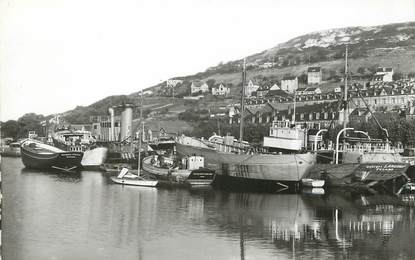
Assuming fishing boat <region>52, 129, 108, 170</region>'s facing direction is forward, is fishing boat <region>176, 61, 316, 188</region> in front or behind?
behind

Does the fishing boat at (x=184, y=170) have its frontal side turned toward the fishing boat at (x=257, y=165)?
no

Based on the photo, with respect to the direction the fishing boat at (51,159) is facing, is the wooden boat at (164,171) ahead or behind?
behind

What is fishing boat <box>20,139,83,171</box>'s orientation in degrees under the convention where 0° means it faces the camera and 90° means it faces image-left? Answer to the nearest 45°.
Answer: approximately 135°

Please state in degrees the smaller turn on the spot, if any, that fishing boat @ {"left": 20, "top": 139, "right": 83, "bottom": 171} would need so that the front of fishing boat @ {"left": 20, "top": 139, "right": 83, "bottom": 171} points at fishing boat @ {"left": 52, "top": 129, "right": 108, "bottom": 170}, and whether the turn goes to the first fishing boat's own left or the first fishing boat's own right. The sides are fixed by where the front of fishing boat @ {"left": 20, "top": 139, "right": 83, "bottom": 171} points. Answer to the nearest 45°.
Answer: approximately 90° to the first fishing boat's own right

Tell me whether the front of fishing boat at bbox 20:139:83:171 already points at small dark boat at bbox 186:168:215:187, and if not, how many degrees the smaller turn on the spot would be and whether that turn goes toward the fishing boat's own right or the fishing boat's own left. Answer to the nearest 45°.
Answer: approximately 180°
